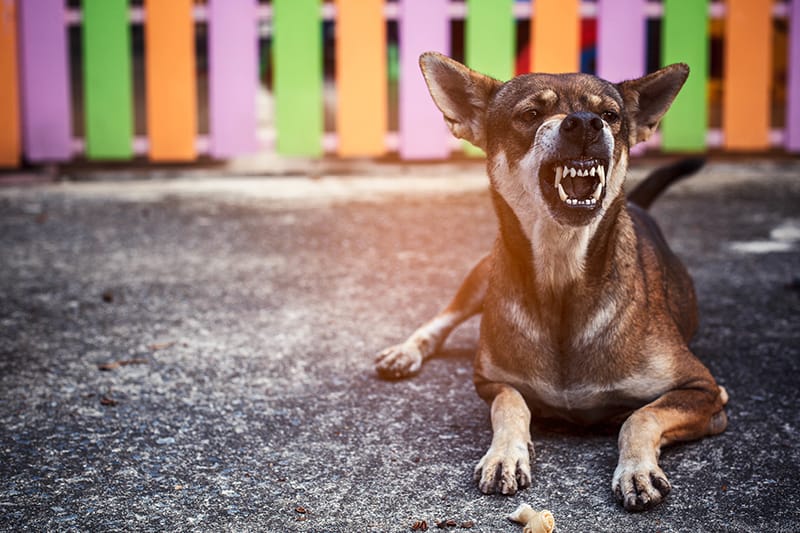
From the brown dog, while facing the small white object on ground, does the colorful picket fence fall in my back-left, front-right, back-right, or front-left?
back-right

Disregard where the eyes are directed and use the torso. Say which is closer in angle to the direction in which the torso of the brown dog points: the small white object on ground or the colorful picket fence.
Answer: the small white object on ground

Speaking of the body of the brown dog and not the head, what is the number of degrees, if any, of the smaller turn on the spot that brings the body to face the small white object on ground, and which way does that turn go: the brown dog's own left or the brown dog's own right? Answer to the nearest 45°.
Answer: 0° — it already faces it

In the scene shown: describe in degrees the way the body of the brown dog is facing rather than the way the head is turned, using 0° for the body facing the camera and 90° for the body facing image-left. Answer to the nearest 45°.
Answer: approximately 0°

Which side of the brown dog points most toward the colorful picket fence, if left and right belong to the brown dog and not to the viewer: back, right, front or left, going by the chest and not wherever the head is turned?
back
